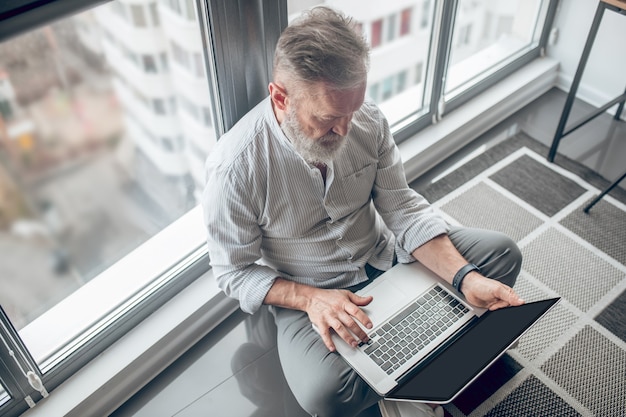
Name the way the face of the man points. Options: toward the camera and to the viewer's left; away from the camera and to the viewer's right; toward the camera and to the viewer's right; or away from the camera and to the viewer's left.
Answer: toward the camera and to the viewer's right

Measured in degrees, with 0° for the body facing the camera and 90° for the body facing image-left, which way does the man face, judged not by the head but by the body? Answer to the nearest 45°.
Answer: approximately 315°
